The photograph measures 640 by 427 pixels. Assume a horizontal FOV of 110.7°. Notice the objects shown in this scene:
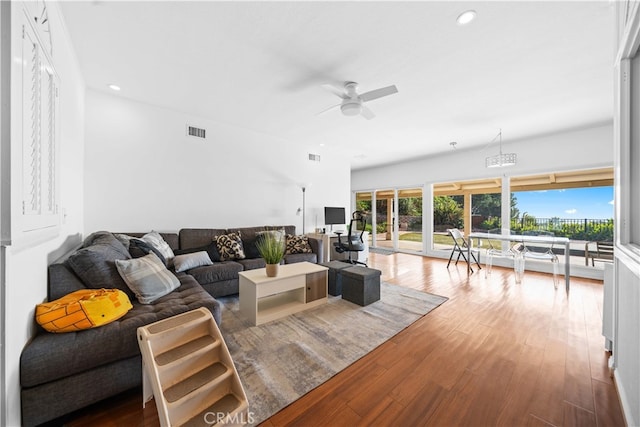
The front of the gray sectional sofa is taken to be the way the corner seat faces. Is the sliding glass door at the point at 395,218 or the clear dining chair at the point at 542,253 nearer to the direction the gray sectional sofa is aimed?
the clear dining chair

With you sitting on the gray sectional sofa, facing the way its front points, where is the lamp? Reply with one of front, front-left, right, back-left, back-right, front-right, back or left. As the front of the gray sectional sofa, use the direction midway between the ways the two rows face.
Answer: front-left

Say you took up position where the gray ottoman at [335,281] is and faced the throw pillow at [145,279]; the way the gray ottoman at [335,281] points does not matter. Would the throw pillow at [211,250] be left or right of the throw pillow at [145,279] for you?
right

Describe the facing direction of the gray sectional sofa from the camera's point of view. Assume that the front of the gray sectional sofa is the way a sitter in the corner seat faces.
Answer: facing the viewer and to the right of the viewer

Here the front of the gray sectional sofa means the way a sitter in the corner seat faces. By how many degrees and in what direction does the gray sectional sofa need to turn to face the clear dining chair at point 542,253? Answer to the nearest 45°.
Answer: approximately 45° to its left

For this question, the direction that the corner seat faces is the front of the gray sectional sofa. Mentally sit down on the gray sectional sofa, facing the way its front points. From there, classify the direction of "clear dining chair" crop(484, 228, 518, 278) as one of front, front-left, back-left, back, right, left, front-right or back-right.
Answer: front-left

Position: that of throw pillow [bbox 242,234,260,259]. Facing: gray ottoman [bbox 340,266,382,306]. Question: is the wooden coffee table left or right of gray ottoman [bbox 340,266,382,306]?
right
